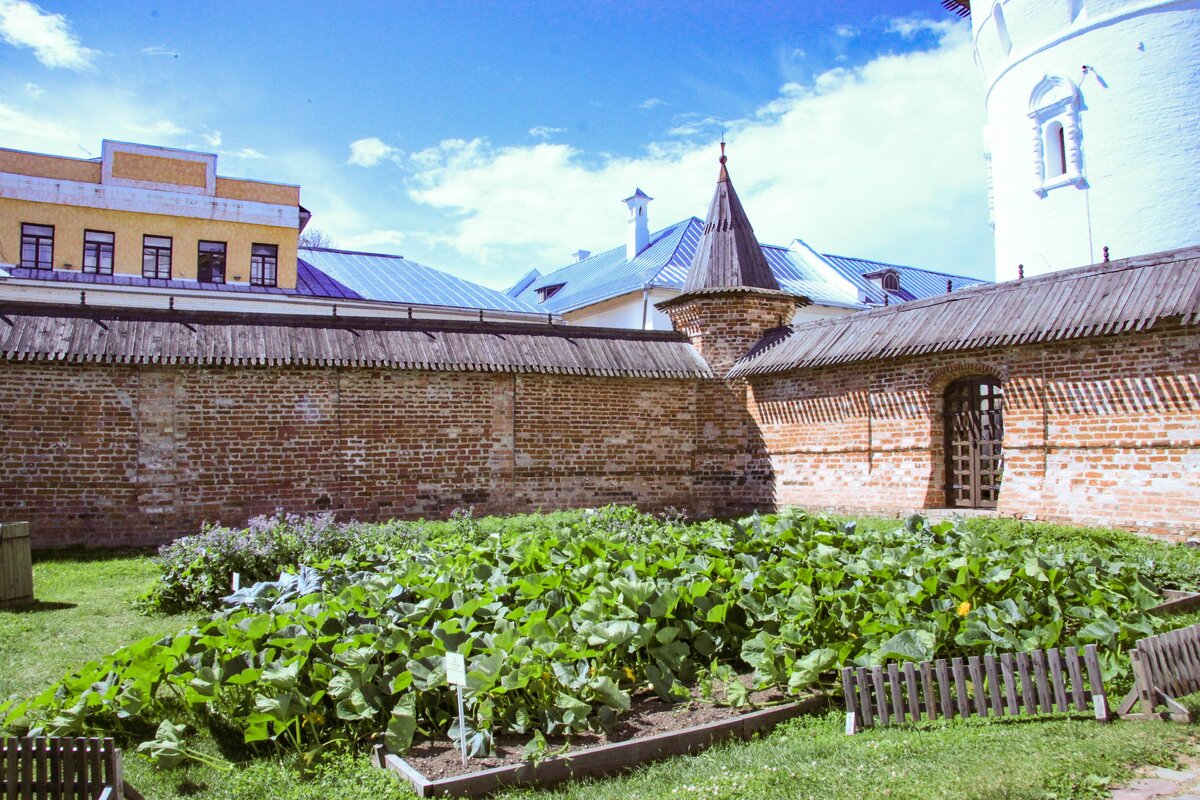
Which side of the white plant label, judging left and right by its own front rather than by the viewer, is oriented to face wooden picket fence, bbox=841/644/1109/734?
left

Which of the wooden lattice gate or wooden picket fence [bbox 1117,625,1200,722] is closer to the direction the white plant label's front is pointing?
the wooden picket fence

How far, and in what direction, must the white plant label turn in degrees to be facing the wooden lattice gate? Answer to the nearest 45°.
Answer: approximately 135° to its left

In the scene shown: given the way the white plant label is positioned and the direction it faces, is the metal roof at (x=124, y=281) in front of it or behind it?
behind

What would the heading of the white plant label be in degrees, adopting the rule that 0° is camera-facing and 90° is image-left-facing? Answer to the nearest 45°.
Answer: approximately 0°

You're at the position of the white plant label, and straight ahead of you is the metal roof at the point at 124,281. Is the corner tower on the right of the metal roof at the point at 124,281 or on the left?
right

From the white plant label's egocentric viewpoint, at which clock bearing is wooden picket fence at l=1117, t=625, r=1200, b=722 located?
The wooden picket fence is roughly at 9 o'clock from the white plant label.

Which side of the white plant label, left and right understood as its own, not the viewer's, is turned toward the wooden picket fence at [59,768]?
right

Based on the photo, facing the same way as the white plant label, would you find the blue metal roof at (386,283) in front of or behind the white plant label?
behind

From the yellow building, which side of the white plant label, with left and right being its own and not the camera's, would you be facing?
back

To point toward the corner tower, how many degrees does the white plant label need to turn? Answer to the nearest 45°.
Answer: approximately 135° to its left

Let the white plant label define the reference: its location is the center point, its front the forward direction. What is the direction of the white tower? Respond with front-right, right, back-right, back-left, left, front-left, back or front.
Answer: back-left
